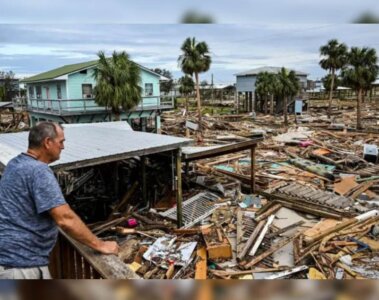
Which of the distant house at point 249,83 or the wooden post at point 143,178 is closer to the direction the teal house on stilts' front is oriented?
the wooden post

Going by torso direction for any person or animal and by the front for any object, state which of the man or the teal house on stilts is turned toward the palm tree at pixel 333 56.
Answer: the man

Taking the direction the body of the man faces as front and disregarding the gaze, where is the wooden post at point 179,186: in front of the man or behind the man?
in front

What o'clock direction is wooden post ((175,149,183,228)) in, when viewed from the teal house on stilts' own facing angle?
The wooden post is roughly at 10 o'clock from the teal house on stilts.

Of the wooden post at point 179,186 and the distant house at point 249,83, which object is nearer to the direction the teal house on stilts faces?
the wooden post

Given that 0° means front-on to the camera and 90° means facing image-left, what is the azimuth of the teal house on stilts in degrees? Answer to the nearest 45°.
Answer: approximately 45°

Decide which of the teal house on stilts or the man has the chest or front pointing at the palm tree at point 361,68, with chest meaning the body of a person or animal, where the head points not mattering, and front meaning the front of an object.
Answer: the man

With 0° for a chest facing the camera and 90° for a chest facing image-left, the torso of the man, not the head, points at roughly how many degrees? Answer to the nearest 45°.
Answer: approximately 225°

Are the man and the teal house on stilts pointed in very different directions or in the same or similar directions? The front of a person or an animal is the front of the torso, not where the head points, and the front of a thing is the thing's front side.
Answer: very different directions

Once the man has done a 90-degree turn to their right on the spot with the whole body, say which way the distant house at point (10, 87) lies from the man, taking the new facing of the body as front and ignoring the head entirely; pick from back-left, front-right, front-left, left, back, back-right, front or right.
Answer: back-left

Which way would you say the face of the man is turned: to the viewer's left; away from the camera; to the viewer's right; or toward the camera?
to the viewer's right

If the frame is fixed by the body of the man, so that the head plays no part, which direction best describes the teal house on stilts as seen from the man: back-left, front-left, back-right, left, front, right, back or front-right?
front-left

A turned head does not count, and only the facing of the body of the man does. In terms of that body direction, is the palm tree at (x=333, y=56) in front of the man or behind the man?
in front
